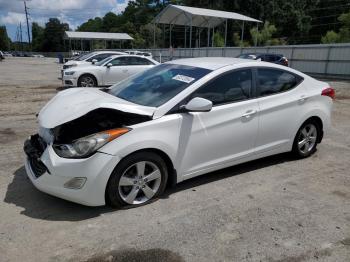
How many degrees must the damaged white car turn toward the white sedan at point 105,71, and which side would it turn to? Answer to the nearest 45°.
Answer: approximately 135° to its right

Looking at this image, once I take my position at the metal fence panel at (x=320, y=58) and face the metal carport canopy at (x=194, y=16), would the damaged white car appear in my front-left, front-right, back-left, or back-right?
back-left

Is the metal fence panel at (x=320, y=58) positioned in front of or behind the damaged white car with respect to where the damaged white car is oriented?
behind

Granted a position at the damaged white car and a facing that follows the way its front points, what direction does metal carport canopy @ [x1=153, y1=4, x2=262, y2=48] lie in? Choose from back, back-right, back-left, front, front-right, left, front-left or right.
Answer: back-right

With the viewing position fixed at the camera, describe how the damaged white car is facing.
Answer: facing the viewer and to the left of the viewer

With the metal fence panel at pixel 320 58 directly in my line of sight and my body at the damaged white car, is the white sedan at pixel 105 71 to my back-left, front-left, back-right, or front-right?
front-left

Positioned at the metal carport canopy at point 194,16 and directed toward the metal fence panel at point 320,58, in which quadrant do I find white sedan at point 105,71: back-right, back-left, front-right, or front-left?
front-right
